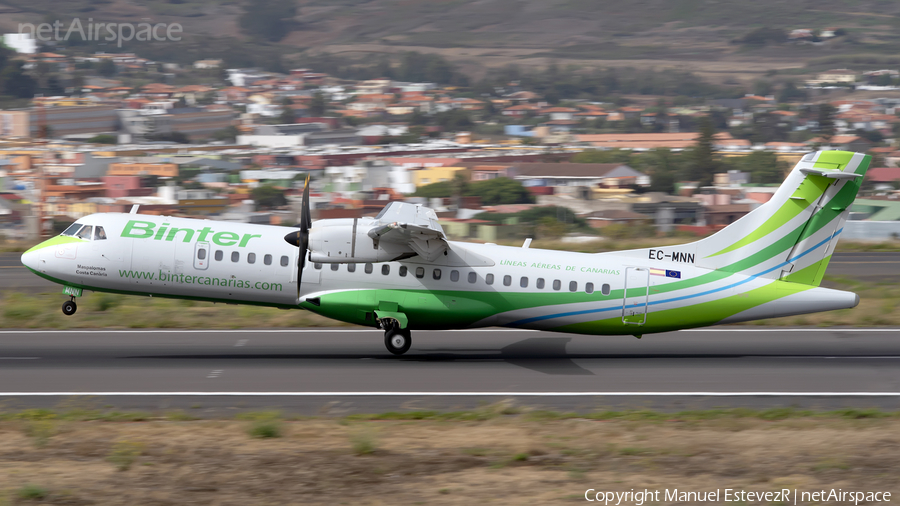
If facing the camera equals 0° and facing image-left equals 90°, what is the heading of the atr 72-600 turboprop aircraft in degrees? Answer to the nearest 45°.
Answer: approximately 90°
